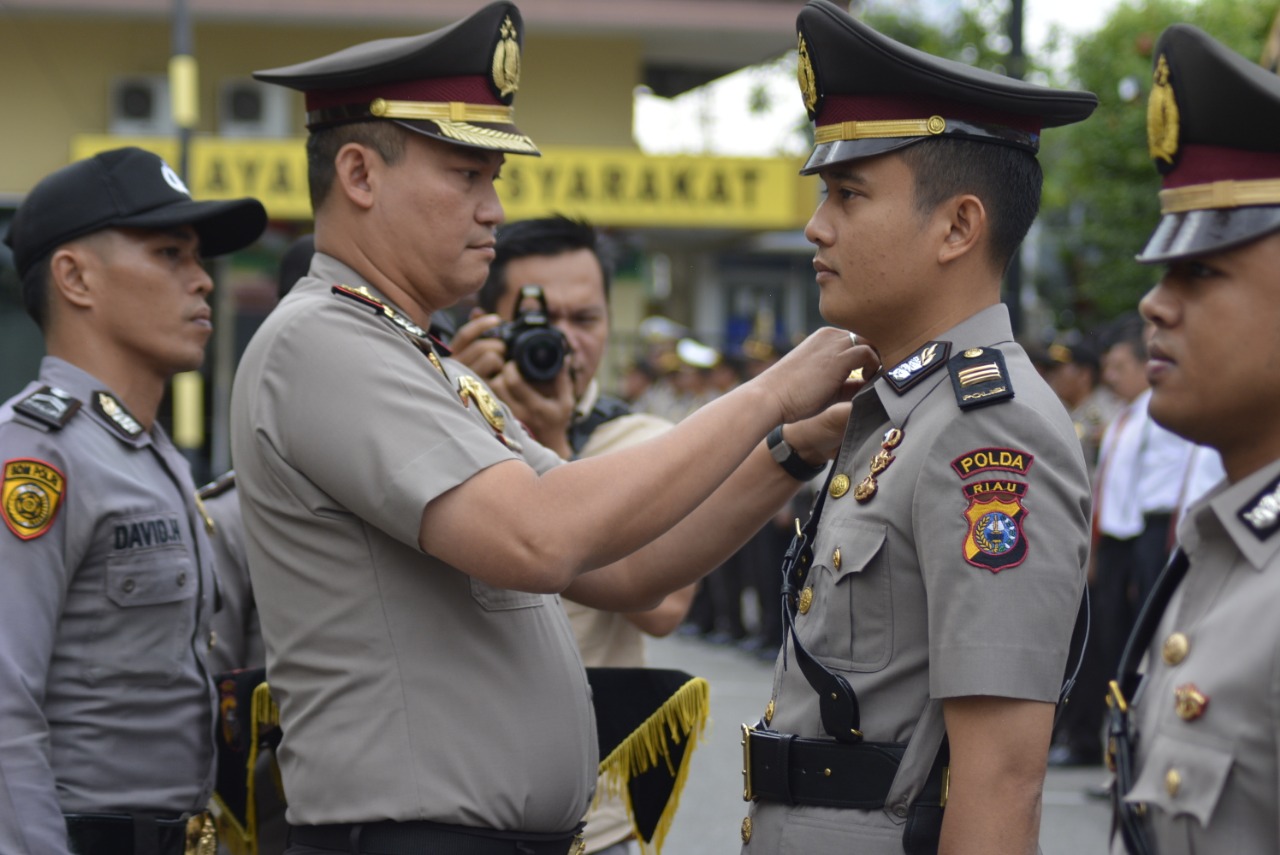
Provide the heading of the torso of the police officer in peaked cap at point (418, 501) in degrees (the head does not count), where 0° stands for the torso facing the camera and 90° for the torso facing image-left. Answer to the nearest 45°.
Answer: approximately 270°

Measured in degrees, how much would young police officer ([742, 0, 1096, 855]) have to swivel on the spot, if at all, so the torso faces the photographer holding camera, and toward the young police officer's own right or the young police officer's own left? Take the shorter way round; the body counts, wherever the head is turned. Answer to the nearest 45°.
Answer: approximately 45° to the young police officer's own right

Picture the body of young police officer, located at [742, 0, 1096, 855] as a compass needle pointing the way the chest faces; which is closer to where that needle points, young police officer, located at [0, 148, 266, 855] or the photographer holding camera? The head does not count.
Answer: the young police officer

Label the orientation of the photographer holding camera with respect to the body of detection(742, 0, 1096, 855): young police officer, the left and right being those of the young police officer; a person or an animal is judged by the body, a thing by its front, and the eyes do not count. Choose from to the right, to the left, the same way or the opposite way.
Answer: to the left

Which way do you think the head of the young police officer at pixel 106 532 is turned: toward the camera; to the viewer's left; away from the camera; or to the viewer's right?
to the viewer's right

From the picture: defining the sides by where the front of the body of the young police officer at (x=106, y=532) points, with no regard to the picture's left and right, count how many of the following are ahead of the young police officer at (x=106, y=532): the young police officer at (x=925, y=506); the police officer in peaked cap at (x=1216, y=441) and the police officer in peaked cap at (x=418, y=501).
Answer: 3

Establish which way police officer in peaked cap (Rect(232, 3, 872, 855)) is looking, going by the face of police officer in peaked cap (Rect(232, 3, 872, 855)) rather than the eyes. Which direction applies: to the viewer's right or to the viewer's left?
to the viewer's right

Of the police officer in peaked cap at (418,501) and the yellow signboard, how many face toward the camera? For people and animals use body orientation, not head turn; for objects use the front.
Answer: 1

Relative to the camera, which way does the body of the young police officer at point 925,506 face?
to the viewer's left

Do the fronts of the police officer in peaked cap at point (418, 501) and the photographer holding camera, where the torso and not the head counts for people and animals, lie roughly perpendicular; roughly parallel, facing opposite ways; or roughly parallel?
roughly perpendicular

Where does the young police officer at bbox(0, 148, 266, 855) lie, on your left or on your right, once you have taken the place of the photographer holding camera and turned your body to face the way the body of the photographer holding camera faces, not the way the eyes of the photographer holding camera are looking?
on your right
